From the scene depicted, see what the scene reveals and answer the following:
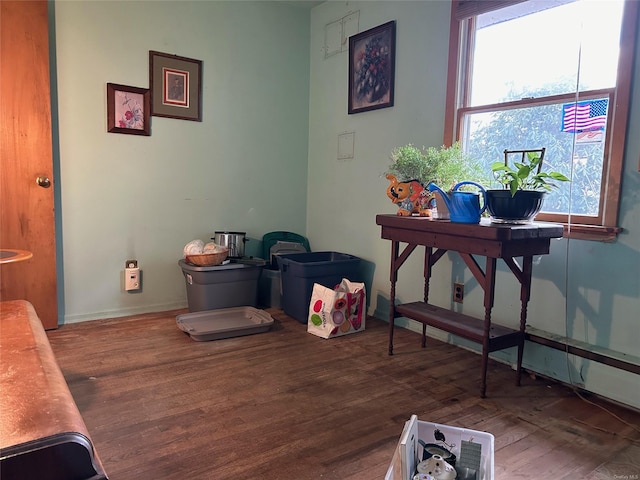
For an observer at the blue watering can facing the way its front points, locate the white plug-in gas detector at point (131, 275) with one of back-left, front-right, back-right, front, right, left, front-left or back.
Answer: front

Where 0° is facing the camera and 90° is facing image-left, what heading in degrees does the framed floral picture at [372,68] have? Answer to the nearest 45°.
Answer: approximately 45°

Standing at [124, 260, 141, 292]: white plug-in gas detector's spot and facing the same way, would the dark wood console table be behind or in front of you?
in front

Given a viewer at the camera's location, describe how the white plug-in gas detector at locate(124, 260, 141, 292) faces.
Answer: facing the viewer

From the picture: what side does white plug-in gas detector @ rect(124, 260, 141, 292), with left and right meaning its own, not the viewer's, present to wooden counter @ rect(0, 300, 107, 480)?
front

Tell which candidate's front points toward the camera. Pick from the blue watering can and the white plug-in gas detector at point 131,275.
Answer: the white plug-in gas detector

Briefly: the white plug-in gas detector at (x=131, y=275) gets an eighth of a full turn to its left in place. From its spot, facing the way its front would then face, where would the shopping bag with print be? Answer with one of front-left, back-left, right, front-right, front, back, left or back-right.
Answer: front

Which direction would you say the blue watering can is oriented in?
to the viewer's left

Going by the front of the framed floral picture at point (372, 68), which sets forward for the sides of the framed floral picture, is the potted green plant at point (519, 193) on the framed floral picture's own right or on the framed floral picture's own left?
on the framed floral picture's own left

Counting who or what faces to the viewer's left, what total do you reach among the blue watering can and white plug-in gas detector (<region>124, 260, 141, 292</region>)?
1

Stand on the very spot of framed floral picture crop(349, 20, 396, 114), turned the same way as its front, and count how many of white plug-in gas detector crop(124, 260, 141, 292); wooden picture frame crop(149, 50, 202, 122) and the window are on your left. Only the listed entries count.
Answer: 1

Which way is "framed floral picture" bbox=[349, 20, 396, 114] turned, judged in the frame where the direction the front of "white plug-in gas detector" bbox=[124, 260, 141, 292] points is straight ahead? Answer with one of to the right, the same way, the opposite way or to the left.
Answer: to the right

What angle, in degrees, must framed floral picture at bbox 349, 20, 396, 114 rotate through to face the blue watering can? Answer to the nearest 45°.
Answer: approximately 45° to its left

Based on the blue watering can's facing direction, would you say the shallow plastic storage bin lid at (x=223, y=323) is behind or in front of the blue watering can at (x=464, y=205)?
in front

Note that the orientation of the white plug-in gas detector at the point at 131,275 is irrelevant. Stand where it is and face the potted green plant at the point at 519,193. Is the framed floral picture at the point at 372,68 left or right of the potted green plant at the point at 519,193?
left
